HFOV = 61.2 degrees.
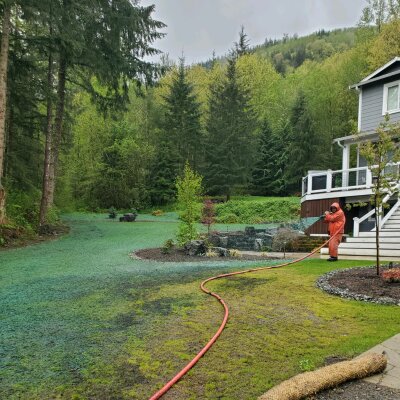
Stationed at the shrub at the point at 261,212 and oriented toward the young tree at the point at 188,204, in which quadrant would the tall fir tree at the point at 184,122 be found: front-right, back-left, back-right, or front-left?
back-right

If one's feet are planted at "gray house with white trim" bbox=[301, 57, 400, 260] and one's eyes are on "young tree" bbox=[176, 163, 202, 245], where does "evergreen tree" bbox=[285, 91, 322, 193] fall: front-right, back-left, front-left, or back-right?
back-right

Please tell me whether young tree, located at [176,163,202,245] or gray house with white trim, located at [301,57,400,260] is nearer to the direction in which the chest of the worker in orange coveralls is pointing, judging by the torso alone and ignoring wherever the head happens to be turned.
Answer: the young tree

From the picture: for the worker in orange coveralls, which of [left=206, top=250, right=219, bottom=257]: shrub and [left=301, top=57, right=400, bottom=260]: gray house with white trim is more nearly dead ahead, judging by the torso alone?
the shrub

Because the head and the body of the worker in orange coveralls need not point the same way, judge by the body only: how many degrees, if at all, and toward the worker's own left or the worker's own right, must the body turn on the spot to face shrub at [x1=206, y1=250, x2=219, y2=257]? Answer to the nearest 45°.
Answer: approximately 45° to the worker's own right

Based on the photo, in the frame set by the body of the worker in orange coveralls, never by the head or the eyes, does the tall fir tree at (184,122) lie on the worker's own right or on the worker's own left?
on the worker's own right

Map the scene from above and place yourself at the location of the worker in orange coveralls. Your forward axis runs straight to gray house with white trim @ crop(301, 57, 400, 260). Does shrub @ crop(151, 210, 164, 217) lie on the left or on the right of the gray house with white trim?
left

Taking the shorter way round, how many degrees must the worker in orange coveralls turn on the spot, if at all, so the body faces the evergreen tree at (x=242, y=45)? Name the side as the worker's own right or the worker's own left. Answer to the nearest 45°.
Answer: approximately 135° to the worker's own right

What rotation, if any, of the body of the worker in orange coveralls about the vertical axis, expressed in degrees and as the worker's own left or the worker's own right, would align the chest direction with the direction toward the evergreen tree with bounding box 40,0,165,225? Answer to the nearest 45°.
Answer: approximately 45° to the worker's own right
